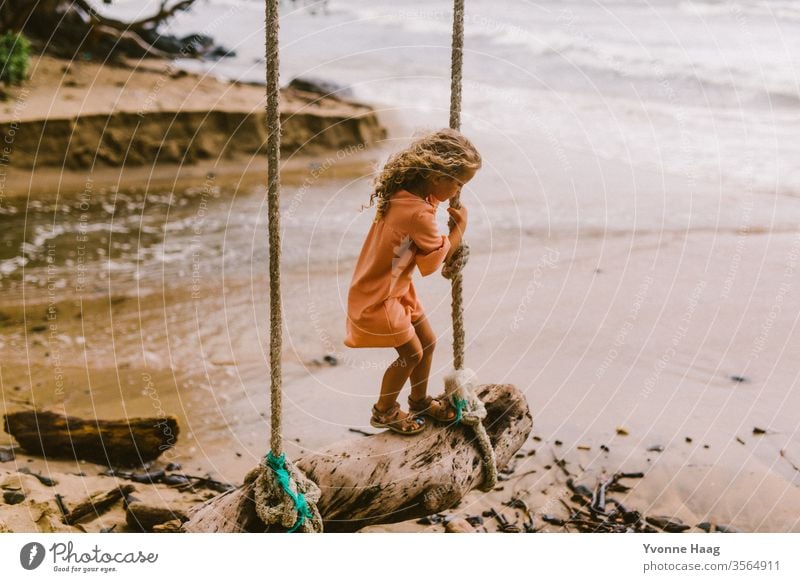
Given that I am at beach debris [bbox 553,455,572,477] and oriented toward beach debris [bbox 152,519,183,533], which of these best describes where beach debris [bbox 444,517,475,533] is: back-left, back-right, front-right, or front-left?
front-left

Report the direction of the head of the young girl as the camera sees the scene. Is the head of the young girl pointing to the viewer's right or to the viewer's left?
to the viewer's right

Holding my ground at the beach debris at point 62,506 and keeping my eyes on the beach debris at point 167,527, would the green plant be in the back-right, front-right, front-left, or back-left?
back-left

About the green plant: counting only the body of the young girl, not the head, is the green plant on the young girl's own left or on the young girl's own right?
on the young girl's own left

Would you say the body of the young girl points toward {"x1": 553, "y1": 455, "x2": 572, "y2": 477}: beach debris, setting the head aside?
yes

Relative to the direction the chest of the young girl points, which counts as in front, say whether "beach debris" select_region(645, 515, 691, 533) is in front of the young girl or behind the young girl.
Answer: in front

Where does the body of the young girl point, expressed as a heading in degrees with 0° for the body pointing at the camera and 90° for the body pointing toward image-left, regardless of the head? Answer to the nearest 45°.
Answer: approximately 270°

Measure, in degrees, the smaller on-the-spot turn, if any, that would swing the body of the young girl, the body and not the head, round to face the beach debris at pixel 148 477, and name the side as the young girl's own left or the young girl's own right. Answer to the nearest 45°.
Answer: approximately 135° to the young girl's own left

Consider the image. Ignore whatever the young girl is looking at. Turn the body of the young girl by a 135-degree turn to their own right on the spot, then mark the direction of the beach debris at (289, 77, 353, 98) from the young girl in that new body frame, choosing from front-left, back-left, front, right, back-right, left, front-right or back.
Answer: back-right
